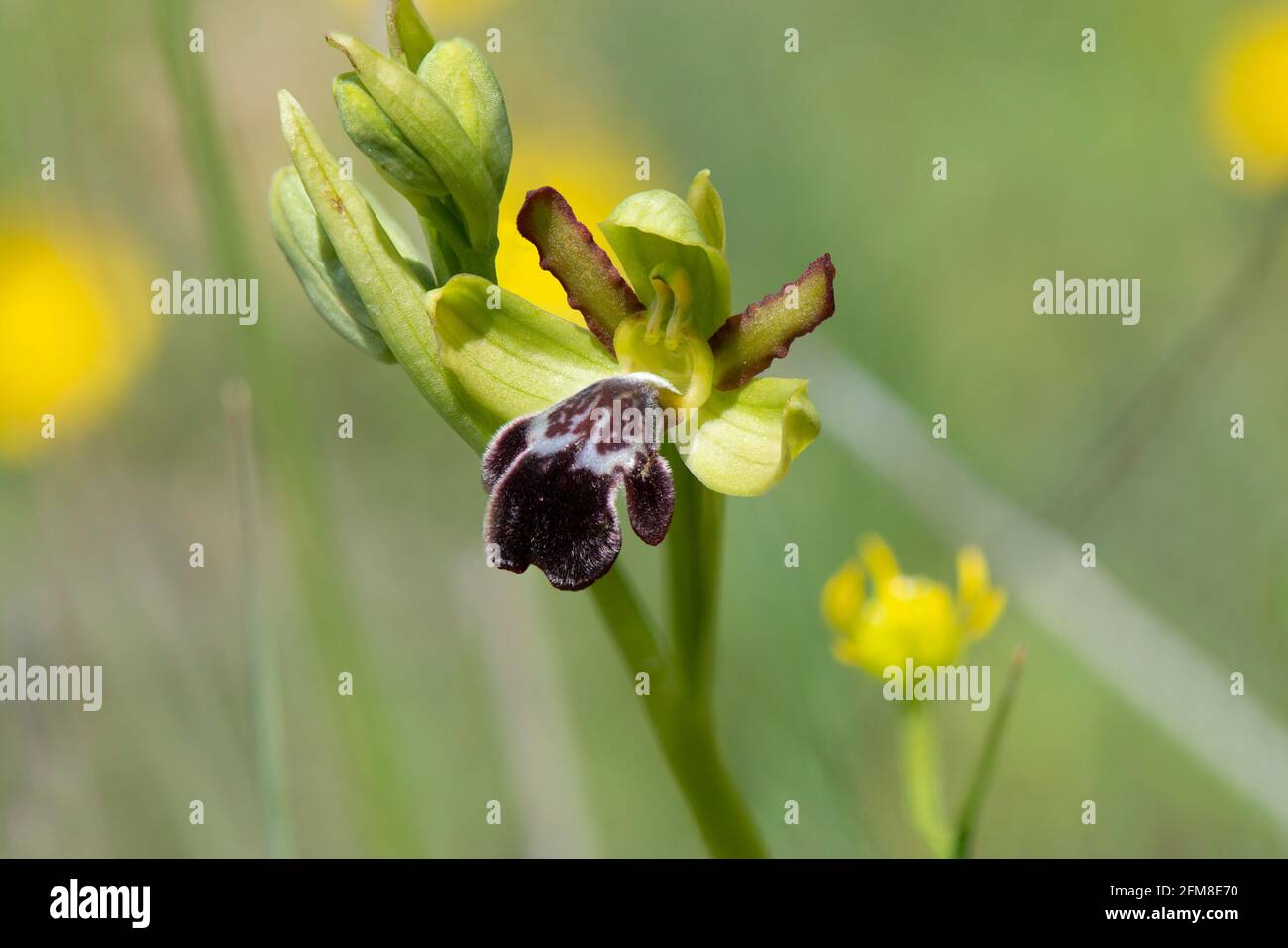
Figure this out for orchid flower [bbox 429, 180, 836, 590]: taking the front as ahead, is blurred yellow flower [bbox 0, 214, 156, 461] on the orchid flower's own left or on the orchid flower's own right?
on the orchid flower's own right

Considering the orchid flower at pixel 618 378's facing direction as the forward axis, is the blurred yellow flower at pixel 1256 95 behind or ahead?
behind

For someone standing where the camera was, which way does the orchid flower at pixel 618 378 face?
facing the viewer and to the left of the viewer

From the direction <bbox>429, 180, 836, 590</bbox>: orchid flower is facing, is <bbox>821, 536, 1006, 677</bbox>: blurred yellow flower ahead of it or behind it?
behind
